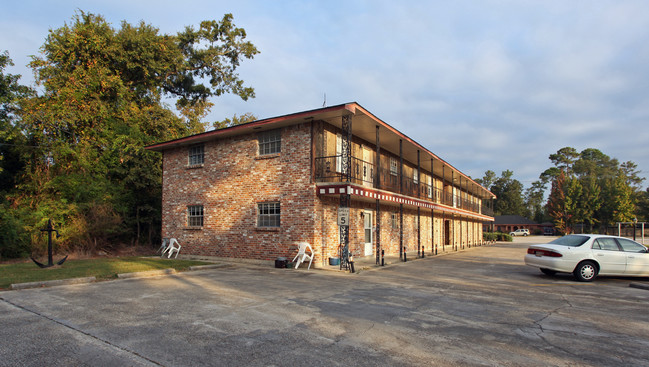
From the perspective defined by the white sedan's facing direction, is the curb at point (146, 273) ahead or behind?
behind

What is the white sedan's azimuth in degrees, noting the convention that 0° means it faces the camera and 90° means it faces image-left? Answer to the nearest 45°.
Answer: approximately 225°

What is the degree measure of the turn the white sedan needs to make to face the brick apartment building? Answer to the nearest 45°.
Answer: approximately 135° to its left

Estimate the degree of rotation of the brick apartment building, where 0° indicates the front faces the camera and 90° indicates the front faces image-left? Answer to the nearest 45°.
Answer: approximately 315°

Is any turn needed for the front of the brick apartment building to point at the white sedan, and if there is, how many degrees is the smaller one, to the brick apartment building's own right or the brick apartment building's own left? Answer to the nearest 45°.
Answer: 0° — it already faces it

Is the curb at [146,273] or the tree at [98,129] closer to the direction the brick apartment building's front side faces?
the curb

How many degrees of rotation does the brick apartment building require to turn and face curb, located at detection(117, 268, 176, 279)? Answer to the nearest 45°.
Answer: approximately 90° to its right

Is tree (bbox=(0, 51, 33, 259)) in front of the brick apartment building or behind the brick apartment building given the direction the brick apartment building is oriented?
behind

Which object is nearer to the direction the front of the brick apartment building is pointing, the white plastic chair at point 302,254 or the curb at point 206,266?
the white plastic chair

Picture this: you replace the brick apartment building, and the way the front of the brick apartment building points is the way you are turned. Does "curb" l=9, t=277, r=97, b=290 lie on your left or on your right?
on your right
